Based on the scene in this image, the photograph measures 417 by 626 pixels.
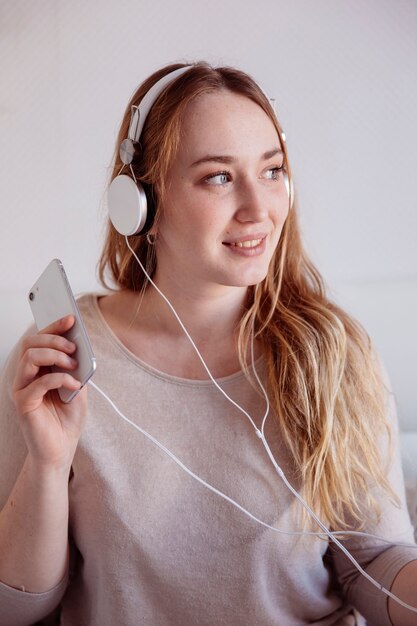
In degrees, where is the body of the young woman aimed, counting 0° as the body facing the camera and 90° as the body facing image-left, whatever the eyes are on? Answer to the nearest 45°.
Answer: approximately 0°

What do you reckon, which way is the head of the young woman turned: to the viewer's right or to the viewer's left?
to the viewer's right
